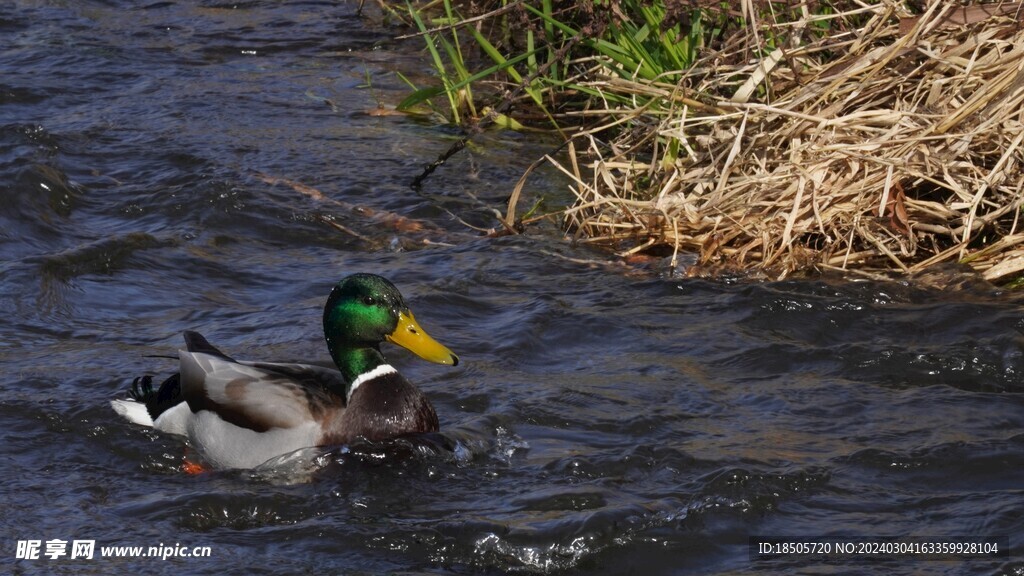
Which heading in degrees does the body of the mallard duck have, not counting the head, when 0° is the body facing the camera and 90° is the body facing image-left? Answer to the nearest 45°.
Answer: approximately 270°
